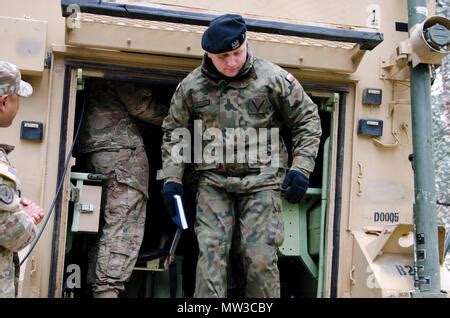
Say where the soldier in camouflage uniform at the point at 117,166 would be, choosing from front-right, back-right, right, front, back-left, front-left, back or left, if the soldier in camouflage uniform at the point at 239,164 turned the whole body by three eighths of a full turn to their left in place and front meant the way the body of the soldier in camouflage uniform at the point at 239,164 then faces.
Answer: left

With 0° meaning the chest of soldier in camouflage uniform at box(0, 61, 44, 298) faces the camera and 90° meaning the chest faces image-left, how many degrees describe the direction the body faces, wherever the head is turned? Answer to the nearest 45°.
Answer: approximately 270°

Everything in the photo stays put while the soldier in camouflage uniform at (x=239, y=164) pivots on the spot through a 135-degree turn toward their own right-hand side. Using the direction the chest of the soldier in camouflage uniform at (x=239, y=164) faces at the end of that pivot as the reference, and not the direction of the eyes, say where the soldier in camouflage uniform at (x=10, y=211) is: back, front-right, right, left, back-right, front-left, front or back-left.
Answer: left

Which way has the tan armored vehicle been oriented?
away from the camera

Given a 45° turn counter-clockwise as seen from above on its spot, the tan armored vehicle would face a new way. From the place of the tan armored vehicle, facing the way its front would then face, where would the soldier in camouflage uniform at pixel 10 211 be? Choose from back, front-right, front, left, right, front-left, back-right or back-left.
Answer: left
